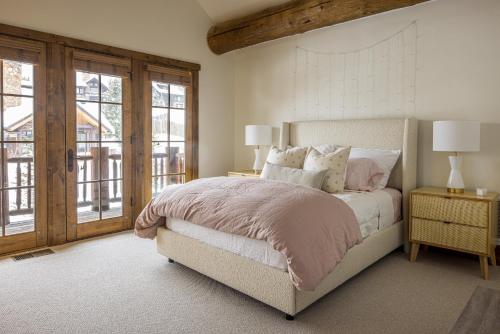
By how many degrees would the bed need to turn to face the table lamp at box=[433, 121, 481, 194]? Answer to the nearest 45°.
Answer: approximately 135° to its left

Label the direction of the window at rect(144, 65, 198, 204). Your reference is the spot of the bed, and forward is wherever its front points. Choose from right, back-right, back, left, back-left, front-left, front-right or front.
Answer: right

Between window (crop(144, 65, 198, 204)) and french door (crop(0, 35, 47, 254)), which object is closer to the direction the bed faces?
the french door

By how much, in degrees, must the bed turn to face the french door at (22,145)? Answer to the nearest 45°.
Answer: approximately 45° to its right

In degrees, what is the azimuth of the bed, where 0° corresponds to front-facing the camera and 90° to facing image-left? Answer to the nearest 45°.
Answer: approximately 45°

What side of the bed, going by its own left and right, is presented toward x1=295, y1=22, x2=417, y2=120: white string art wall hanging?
back
